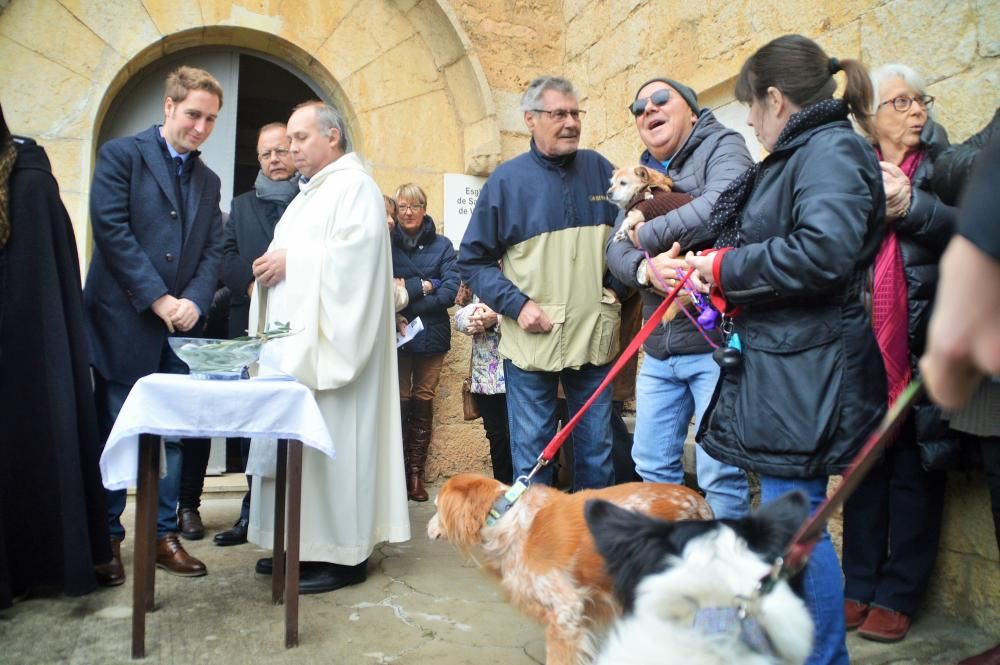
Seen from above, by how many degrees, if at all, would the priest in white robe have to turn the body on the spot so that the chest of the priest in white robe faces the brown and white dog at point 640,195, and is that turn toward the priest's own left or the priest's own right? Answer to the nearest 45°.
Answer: approximately 135° to the priest's own left

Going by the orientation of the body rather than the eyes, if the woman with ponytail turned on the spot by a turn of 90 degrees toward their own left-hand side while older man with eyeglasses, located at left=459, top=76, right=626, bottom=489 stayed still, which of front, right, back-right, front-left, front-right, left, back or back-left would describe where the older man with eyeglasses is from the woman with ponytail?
back-right

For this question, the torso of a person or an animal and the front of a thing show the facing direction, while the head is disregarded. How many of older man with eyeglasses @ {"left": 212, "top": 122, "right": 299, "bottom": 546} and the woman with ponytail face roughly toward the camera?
1

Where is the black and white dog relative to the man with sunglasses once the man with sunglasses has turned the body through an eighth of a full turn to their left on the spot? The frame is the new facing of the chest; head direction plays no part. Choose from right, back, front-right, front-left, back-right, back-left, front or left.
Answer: front

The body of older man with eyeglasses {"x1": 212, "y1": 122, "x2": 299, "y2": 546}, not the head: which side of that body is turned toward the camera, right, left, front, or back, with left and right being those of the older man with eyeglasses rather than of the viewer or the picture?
front

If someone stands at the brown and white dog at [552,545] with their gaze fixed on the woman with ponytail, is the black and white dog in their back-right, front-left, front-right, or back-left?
front-right

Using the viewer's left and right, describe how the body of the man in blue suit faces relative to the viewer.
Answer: facing the viewer and to the right of the viewer

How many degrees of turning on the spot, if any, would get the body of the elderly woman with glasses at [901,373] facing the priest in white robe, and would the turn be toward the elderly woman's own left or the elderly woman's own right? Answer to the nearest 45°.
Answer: approximately 45° to the elderly woman's own right

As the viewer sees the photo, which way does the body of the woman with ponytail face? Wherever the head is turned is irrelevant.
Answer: to the viewer's left

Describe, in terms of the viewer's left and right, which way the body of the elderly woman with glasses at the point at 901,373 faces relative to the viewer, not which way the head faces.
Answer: facing the viewer and to the left of the viewer

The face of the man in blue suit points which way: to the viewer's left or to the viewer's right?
to the viewer's right

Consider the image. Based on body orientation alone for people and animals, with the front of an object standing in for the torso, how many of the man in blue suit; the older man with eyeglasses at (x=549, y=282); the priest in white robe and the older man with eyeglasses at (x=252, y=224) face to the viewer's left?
1

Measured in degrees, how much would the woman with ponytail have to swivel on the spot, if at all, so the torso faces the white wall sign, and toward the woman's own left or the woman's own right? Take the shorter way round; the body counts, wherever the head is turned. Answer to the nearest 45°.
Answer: approximately 45° to the woman's own right
